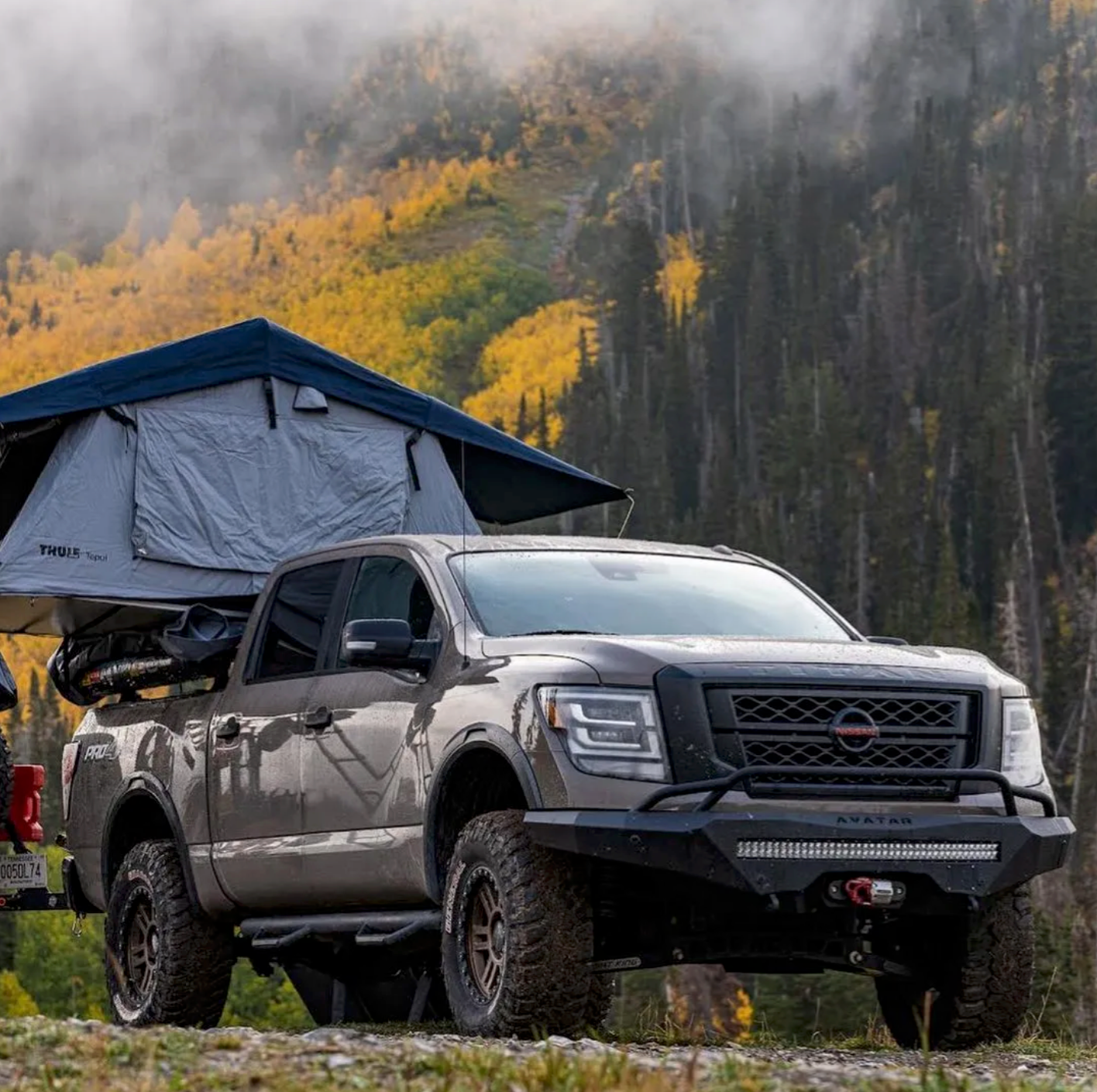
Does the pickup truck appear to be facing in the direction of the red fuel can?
no

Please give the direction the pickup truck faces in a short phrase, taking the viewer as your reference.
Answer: facing the viewer and to the right of the viewer

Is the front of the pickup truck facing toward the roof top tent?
no
